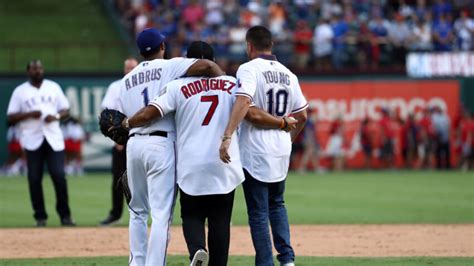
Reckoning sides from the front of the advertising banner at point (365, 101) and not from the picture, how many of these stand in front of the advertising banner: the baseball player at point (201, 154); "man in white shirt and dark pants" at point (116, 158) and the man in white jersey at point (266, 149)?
3

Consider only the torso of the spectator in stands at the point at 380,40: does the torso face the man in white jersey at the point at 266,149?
yes

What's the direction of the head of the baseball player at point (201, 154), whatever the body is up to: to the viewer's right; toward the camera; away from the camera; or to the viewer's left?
away from the camera

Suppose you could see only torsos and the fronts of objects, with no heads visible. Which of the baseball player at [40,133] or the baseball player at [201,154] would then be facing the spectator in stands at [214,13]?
the baseball player at [201,154]

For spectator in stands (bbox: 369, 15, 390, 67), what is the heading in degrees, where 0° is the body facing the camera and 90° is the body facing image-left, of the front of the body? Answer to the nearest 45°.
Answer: approximately 0°
